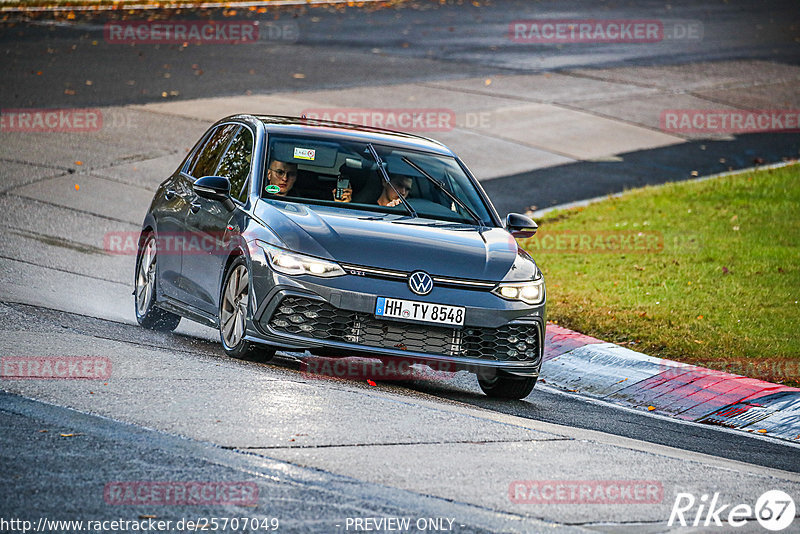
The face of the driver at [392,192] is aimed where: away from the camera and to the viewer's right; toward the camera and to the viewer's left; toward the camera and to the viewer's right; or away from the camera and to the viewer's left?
toward the camera and to the viewer's right

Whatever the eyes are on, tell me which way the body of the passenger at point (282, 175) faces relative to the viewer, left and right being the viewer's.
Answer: facing the viewer and to the right of the viewer

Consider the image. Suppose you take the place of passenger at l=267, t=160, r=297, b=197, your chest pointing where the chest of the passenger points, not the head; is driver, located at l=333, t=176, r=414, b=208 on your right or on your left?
on your left

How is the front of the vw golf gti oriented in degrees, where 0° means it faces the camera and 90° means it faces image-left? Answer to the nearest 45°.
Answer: approximately 315°
